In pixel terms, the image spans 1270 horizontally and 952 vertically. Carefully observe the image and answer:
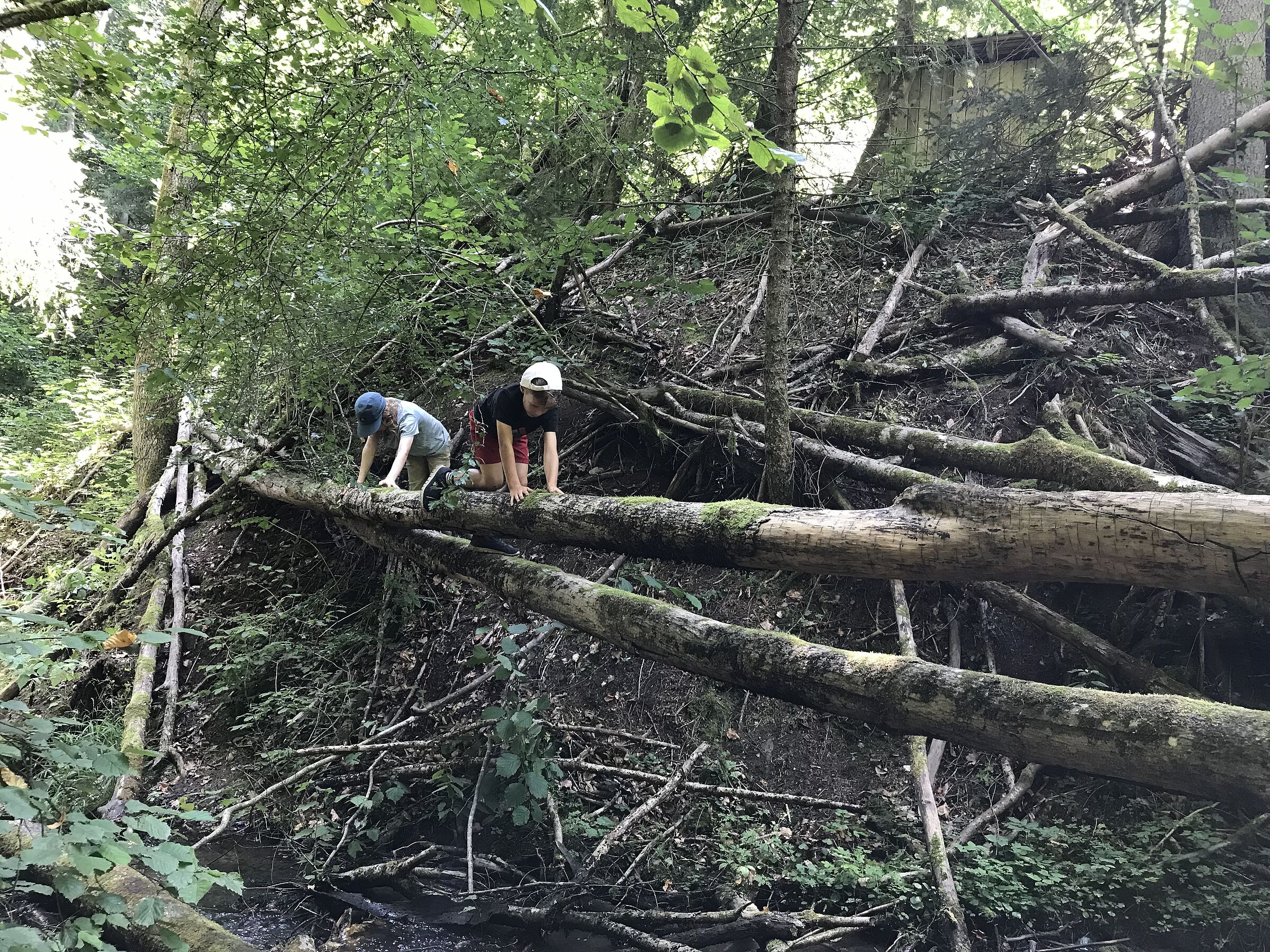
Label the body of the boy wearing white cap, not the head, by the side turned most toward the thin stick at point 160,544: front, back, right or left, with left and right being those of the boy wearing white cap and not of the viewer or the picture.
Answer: back

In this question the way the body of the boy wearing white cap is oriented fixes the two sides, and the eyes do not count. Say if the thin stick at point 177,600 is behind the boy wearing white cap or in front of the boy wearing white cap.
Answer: behind

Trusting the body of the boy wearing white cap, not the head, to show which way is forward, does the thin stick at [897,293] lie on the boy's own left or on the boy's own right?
on the boy's own left

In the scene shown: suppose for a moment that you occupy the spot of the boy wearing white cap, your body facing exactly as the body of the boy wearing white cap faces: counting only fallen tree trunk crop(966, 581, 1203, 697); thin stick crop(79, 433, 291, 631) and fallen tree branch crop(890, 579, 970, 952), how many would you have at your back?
1

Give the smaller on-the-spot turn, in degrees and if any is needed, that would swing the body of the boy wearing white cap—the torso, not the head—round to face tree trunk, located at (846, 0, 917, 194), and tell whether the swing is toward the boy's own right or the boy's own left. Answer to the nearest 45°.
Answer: approximately 90° to the boy's own left

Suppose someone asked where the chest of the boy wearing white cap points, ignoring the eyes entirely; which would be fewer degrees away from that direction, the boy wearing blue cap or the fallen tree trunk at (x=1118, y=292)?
the fallen tree trunk

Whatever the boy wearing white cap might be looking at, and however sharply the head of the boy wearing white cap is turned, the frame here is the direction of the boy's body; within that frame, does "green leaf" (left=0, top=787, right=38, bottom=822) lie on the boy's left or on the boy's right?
on the boy's right

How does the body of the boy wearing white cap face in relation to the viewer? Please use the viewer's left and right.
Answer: facing the viewer and to the right of the viewer
